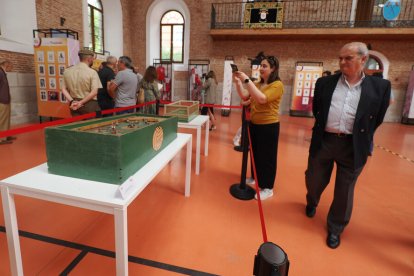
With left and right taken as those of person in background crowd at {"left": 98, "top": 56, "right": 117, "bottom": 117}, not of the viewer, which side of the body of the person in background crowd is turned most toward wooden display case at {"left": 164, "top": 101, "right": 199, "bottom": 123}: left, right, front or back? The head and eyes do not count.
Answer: right

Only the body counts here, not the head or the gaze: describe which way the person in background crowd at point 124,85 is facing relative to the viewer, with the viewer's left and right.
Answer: facing away from the viewer and to the left of the viewer

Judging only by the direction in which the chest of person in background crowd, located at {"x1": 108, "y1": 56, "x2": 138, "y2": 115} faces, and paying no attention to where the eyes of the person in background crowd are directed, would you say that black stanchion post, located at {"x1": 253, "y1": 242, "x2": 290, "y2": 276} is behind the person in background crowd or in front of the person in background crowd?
behind

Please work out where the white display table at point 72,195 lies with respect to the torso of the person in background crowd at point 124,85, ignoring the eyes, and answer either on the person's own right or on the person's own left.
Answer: on the person's own left

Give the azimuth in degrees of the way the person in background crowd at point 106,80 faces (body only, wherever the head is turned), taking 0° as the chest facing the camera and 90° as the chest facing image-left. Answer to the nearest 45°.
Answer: approximately 225°

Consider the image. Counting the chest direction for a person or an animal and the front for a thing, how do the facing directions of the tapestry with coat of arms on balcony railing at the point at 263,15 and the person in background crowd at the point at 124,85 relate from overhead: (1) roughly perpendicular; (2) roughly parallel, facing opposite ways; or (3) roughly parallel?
roughly perpendicular

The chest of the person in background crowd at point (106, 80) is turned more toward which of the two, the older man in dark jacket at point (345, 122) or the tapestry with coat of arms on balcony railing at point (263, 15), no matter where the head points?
the tapestry with coat of arms on balcony railing

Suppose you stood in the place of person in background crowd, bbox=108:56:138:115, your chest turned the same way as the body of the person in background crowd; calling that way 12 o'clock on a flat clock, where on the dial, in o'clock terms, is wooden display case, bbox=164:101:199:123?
The wooden display case is roughly at 6 o'clock from the person in background crowd.

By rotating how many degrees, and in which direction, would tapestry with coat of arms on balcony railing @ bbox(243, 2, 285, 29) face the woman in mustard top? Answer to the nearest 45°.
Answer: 0° — it already faces them
